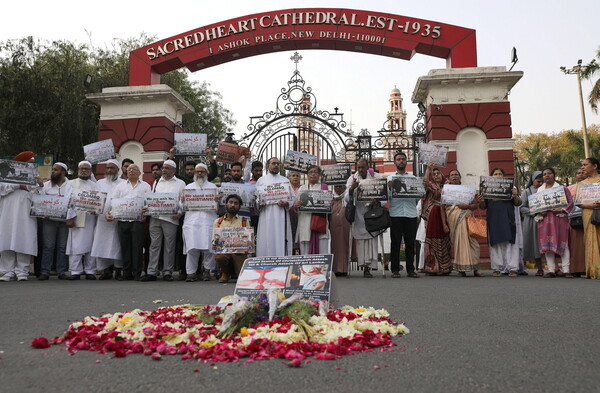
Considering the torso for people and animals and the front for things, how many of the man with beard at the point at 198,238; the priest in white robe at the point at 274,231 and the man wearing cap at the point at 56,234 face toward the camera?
3

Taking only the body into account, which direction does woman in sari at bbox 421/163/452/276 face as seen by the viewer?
toward the camera

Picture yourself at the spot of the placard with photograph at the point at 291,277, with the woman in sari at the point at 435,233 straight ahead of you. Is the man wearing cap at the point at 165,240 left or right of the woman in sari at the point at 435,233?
left

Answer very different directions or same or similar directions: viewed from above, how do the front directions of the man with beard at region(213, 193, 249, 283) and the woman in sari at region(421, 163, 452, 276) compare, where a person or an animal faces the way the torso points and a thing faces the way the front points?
same or similar directions

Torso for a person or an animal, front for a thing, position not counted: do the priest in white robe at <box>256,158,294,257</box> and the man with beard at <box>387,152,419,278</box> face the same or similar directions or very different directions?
same or similar directions

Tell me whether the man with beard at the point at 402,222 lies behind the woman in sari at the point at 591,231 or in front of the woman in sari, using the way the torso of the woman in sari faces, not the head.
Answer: in front

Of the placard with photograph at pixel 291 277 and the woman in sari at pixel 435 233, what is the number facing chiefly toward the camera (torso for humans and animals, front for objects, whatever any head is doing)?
2

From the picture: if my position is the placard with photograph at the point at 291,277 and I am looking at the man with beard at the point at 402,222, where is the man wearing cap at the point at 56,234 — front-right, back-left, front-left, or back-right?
front-left

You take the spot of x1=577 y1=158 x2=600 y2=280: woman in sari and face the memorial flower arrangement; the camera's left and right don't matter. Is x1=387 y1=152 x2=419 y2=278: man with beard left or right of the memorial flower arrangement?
right

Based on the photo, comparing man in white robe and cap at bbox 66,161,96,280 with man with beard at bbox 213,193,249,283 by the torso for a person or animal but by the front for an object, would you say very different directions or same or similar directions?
same or similar directions

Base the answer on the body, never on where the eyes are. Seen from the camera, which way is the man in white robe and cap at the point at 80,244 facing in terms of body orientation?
toward the camera

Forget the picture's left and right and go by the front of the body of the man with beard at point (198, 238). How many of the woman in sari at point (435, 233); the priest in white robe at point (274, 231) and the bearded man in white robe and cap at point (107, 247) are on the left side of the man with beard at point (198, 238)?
2

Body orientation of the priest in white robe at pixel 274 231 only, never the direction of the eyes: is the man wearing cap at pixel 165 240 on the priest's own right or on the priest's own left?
on the priest's own right

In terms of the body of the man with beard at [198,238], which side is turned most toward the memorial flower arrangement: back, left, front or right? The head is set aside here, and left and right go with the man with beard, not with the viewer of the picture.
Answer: front

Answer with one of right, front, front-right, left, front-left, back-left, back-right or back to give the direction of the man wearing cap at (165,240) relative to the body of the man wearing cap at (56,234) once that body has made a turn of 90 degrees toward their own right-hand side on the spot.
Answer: back-left
